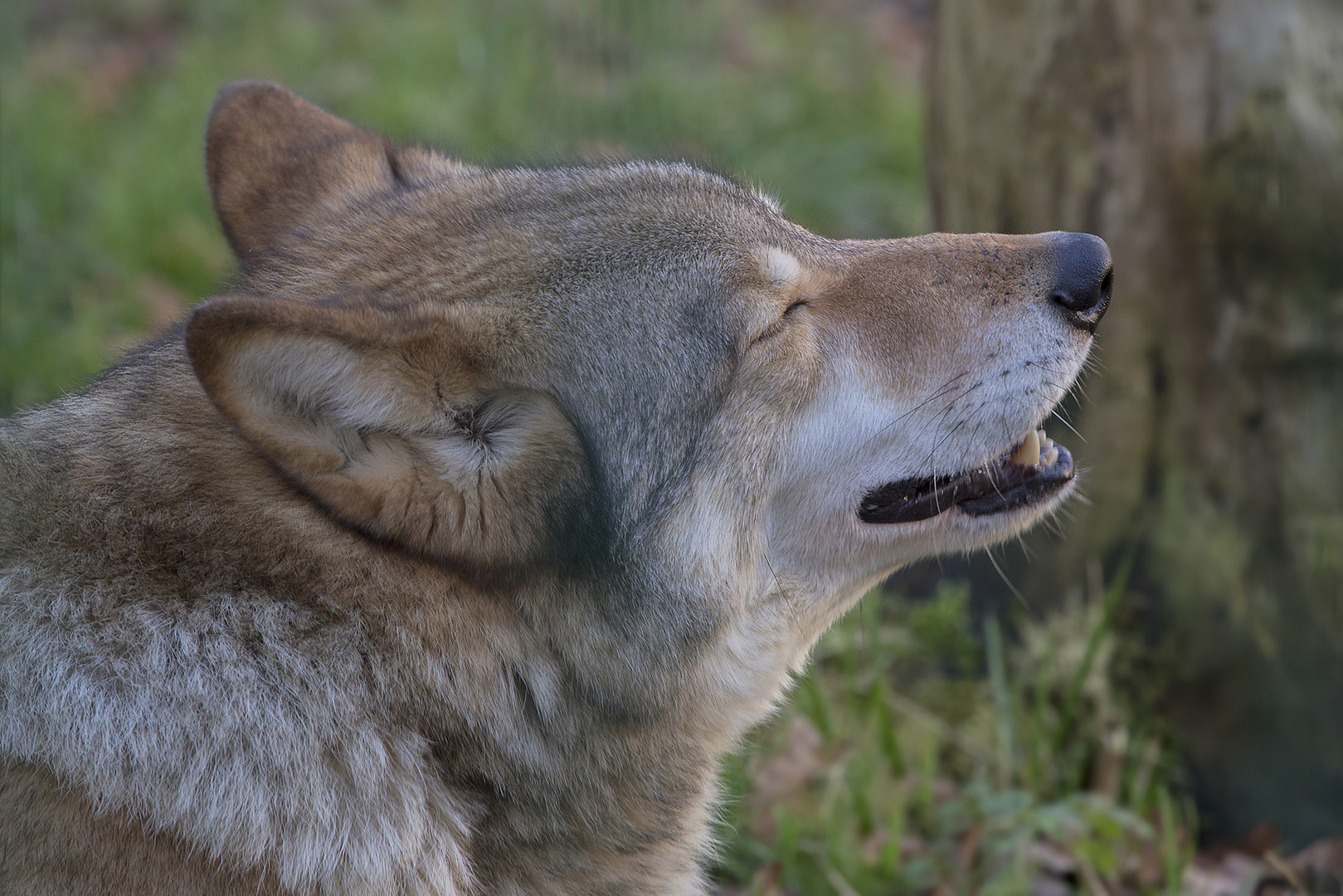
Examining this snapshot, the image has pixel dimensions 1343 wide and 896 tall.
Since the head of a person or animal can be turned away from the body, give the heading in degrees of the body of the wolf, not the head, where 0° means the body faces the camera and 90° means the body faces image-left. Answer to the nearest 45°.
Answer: approximately 270°

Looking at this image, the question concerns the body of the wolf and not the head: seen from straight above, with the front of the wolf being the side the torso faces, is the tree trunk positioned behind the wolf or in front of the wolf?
in front
